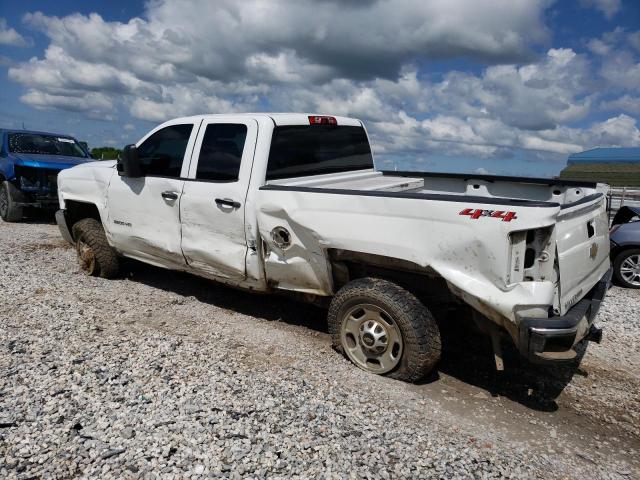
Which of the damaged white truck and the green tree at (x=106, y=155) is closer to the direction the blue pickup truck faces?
the damaged white truck

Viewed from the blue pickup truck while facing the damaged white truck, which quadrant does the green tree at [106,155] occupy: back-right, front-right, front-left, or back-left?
back-left

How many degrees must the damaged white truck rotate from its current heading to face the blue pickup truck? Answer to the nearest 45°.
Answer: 0° — it already faces it

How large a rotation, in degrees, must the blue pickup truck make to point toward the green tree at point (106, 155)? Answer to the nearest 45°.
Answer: approximately 135° to its left

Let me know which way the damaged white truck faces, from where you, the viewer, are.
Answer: facing away from the viewer and to the left of the viewer

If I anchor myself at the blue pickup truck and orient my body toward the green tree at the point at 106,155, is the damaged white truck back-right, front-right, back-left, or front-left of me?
back-right

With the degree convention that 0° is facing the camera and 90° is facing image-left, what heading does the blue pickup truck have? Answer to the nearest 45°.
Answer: approximately 315°

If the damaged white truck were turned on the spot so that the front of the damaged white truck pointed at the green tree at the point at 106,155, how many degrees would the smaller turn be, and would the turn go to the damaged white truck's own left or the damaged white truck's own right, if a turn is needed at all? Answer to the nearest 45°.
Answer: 0° — it already faces it
